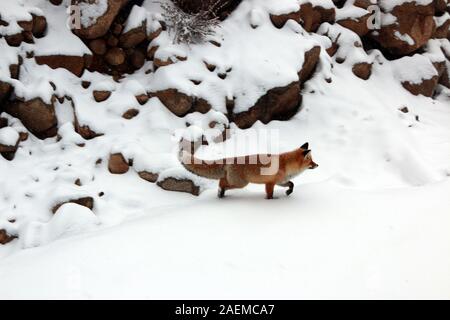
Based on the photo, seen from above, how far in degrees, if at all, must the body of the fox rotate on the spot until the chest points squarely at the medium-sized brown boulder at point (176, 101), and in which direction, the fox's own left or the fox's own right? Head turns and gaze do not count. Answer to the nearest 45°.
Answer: approximately 135° to the fox's own left

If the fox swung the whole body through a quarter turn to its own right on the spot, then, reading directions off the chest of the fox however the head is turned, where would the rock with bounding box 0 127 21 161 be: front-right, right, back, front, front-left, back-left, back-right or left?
right

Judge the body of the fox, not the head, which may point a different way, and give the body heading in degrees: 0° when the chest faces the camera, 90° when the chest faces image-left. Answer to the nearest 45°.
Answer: approximately 270°

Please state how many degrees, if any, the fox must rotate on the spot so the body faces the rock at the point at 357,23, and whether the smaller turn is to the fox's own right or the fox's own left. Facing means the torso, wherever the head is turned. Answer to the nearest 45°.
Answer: approximately 90° to the fox's own left

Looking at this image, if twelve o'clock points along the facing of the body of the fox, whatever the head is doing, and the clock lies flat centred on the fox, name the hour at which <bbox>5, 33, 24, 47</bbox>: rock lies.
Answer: The rock is roughly at 7 o'clock from the fox.

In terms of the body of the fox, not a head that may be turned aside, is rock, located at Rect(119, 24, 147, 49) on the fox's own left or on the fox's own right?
on the fox's own left

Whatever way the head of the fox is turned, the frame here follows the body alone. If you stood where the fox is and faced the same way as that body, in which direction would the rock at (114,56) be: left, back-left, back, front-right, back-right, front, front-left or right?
back-left
